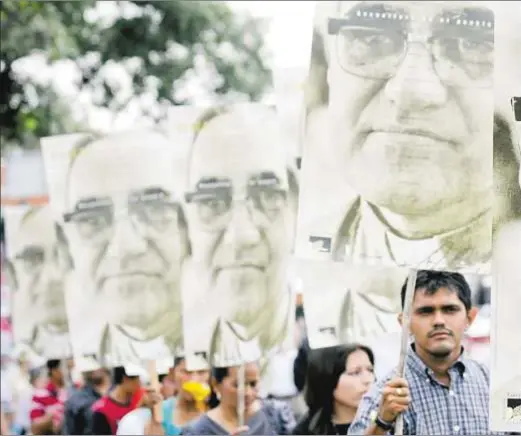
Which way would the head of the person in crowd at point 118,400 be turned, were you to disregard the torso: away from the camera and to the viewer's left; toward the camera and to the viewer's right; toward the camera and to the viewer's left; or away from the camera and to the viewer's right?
toward the camera and to the viewer's right

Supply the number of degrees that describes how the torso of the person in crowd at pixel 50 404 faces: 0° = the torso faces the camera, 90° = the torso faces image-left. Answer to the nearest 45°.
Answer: approximately 315°

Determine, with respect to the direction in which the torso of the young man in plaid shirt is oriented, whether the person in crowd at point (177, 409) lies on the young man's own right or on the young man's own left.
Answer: on the young man's own right
